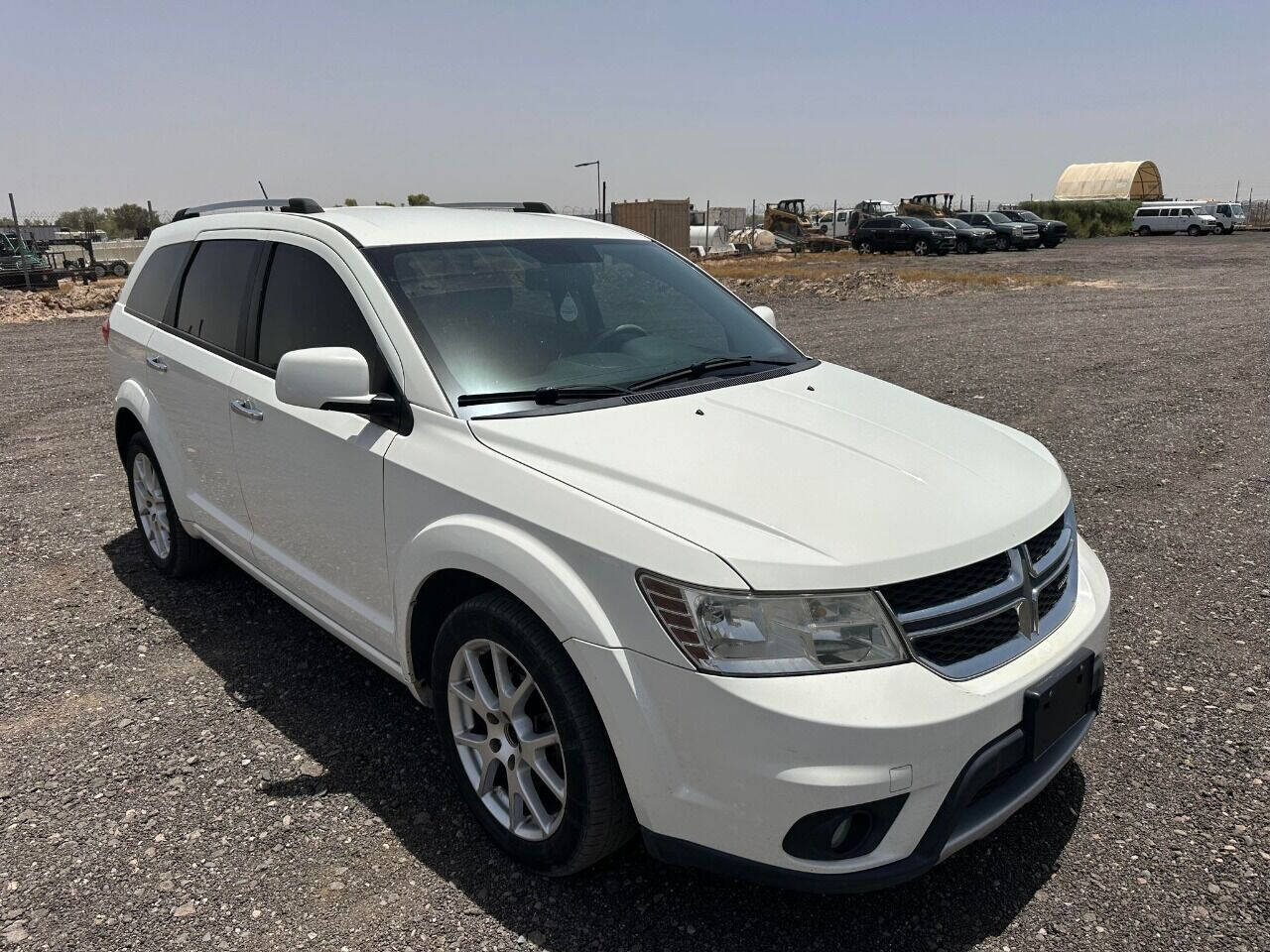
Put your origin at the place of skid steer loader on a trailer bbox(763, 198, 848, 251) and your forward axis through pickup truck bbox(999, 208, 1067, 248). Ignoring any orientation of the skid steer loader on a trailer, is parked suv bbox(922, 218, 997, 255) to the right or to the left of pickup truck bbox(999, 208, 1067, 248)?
right

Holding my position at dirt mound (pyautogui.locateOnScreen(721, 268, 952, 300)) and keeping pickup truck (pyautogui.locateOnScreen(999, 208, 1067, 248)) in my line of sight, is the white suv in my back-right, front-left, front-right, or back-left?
back-right

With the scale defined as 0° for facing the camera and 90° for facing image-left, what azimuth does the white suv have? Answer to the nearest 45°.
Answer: approximately 315°

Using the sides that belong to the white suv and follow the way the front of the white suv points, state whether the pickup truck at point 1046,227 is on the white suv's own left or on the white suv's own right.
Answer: on the white suv's own left

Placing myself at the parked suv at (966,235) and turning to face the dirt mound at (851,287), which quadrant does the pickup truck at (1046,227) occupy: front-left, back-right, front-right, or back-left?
back-left

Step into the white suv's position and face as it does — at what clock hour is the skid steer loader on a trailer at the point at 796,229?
The skid steer loader on a trailer is roughly at 8 o'clock from the white suv.

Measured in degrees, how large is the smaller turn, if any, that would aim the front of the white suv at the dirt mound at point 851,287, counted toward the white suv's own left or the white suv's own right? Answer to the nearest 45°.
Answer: approximately 135° to the white suv's own left

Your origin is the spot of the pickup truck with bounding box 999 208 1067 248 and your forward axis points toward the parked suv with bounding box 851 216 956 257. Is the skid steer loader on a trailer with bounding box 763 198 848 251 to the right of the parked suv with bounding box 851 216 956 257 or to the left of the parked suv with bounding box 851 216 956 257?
right

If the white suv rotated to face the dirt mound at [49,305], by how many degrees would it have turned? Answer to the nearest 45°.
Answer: approximately 180°

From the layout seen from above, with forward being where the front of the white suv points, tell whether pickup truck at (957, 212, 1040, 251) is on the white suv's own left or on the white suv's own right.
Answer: on the white suv's own left
